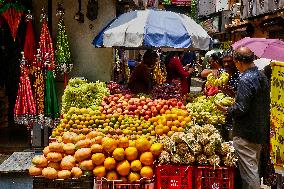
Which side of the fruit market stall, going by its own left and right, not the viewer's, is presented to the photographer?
front

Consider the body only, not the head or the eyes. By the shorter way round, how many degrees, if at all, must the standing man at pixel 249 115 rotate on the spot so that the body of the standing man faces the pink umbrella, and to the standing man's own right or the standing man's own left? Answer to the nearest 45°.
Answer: approximately 45° to the standing man's own right

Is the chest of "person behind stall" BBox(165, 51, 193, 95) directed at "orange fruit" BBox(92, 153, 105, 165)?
no

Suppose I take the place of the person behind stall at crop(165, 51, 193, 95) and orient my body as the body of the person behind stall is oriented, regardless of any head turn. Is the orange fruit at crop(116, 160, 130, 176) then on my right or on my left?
on my right

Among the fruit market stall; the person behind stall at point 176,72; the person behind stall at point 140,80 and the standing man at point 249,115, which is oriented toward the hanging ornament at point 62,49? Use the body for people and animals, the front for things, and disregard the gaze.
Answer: the standing man

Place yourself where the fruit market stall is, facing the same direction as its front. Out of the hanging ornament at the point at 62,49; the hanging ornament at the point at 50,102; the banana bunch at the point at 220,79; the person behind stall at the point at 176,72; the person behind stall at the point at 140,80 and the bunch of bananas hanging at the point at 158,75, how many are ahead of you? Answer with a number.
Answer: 0

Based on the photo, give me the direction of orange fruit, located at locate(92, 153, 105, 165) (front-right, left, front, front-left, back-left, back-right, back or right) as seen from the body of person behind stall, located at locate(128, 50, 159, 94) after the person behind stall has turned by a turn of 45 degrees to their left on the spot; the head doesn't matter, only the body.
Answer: back-right

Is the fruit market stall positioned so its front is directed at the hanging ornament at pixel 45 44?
no

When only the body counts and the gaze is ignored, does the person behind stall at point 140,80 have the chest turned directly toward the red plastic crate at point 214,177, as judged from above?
no

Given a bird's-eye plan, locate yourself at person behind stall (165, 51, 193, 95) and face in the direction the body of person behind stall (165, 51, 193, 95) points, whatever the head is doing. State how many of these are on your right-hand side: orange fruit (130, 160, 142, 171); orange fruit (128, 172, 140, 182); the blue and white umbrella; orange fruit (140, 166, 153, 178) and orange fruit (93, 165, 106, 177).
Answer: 5
